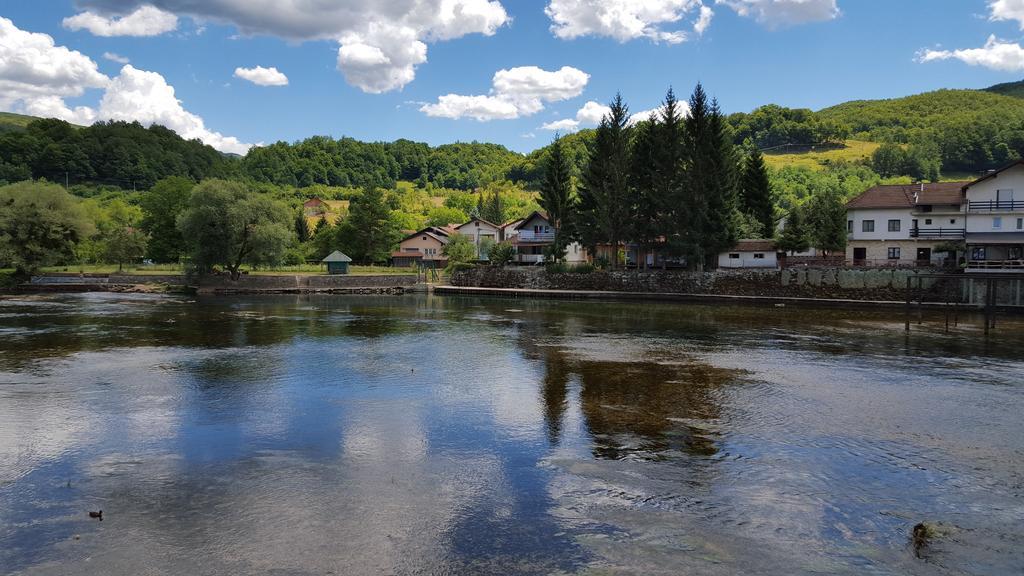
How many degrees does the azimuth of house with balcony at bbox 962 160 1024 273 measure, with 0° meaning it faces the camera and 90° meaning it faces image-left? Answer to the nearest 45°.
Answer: approximately 0°
